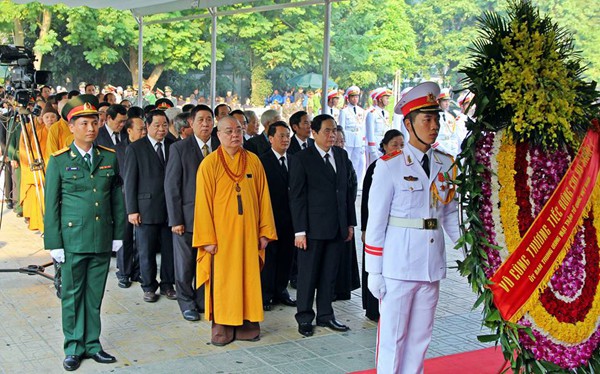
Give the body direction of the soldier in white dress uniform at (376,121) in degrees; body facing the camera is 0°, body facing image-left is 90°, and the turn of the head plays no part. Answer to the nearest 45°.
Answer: approximately 315°

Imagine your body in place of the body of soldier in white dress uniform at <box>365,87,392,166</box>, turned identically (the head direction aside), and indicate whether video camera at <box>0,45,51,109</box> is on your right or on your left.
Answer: on your right

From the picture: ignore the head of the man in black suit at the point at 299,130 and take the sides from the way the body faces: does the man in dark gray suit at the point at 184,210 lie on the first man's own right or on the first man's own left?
on the first man's own right

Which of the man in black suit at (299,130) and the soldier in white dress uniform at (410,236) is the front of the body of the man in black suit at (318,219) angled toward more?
the soldier in white dress uniform

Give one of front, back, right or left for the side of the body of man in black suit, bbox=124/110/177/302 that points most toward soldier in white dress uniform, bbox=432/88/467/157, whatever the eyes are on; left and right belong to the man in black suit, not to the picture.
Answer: left

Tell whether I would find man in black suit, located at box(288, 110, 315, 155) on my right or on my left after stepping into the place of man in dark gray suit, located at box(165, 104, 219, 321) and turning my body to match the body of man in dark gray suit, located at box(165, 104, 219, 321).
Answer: on my left

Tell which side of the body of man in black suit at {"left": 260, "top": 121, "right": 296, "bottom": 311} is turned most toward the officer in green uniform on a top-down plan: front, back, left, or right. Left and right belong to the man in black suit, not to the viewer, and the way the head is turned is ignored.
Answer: right

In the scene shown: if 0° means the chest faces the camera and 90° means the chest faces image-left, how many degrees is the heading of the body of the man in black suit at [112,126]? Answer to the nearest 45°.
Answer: approximately 315°
